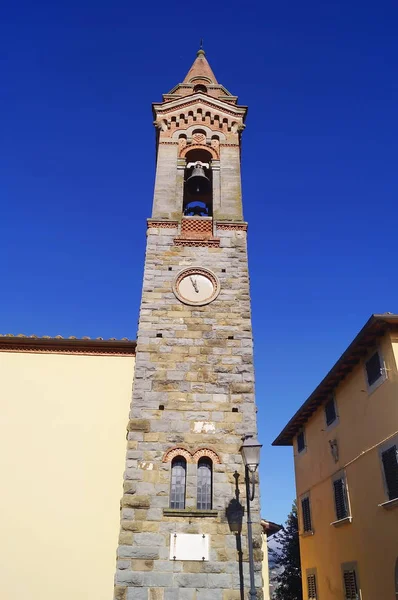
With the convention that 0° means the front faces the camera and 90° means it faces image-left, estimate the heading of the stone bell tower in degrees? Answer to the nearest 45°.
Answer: approximately 0°

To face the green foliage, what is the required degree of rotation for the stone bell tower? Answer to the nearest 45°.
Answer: approximately 180°

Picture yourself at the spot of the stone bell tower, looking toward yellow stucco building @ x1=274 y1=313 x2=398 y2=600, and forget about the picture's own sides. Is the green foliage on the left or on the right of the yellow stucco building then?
left
